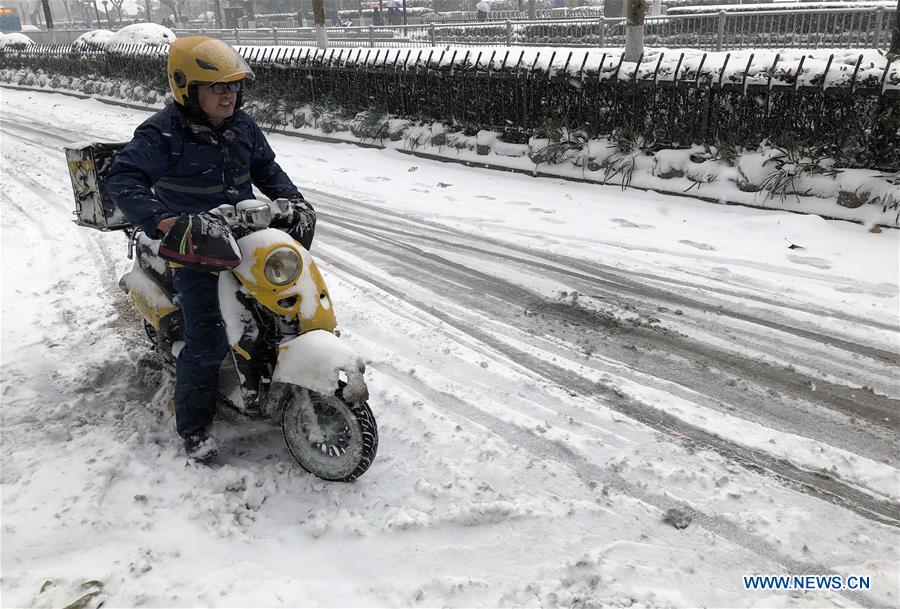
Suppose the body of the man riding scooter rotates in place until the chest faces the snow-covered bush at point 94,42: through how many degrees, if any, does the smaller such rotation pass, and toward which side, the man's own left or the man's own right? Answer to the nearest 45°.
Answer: approximately 135° to the man's own left

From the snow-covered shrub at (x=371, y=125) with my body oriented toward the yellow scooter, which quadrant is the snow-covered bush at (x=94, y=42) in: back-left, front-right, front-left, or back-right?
back-right

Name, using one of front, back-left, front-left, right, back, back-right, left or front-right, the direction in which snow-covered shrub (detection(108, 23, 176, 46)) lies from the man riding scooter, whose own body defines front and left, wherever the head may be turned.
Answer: back-left

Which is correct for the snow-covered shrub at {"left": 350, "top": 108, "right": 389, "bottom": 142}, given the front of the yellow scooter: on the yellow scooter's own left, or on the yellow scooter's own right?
on the yellow scooter's own left

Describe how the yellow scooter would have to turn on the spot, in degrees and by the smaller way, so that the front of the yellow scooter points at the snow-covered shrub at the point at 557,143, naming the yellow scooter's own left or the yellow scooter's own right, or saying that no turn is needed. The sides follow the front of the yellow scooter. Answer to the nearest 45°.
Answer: approximately 90° to the yellow scooter's own left

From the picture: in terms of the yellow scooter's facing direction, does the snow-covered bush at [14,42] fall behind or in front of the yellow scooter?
behind

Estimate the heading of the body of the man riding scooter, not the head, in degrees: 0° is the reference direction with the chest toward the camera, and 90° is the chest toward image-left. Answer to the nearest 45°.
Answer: approximately 315°

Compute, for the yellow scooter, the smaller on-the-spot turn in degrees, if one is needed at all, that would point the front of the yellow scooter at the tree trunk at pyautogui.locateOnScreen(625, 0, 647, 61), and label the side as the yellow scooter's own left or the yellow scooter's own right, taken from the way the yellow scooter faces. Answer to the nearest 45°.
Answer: approximately 90° to the yellow scooter's own left

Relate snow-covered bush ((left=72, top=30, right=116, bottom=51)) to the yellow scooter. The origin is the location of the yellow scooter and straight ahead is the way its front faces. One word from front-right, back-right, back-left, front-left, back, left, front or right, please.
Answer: back-left
